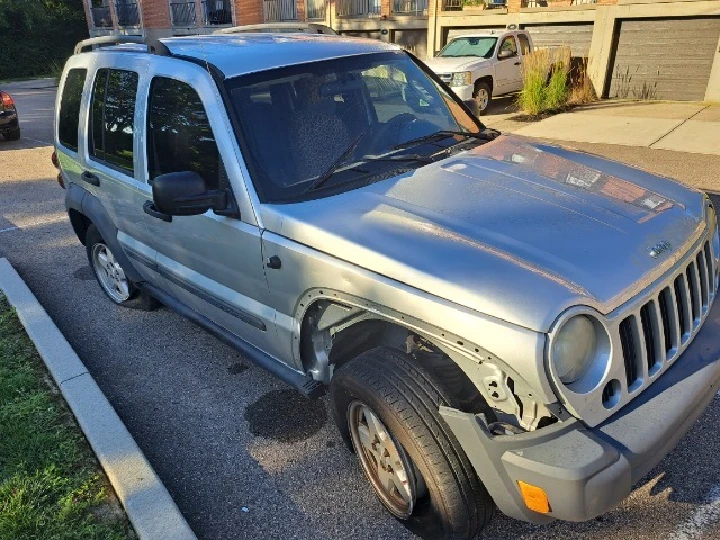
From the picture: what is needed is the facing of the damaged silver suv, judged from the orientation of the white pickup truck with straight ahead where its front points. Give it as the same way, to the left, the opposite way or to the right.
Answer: to the left

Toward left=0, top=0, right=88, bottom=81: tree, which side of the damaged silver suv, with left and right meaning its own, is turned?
back

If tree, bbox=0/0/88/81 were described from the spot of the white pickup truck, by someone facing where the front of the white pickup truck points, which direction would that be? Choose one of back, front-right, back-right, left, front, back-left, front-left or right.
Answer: right

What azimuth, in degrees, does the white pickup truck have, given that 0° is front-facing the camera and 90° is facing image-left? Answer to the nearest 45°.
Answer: approximately 45°

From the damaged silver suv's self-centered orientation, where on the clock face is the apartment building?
The apartment building is roughly at 8 o'clock from the damaged silver suv.

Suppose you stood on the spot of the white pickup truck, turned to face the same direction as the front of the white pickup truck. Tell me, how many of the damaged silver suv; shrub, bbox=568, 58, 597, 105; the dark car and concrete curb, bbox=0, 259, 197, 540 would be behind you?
1

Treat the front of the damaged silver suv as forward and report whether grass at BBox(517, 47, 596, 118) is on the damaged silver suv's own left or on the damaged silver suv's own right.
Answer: on the damaged silver suv's own left

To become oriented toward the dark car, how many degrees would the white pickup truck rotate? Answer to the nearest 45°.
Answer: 0° — it already faces it

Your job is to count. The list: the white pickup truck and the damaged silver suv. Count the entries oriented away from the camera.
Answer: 0

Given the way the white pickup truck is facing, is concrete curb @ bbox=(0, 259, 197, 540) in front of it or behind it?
in front

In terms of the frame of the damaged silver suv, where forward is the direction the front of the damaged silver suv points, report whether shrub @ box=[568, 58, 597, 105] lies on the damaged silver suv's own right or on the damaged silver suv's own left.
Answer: on the damaged silver suv's own left

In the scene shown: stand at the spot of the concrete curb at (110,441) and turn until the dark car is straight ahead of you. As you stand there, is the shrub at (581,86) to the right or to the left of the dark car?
right

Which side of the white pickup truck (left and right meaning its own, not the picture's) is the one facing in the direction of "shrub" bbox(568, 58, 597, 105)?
back
